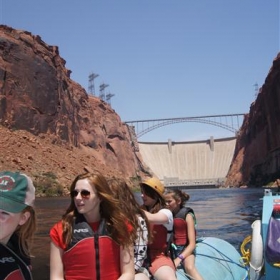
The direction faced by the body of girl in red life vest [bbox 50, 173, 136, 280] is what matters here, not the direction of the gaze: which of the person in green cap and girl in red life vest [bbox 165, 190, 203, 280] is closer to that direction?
the person in green cap

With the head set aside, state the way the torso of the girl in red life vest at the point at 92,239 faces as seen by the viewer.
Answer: toward the camera

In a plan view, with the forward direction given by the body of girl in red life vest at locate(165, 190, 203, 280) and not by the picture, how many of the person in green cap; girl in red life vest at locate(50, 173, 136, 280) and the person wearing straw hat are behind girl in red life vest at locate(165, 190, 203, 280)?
0

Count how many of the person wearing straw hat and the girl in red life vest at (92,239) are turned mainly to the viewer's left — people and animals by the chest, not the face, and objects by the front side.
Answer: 1

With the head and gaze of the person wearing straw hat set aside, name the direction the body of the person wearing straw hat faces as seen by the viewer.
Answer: to the viewer's left

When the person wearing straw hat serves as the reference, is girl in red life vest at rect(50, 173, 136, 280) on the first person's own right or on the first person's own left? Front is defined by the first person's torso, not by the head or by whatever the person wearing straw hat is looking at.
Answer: on the first person's own left

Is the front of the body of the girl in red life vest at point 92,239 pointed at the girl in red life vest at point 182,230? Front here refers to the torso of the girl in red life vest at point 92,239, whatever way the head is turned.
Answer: no

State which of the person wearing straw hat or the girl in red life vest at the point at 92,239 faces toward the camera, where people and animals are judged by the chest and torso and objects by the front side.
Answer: the girl in red life vest

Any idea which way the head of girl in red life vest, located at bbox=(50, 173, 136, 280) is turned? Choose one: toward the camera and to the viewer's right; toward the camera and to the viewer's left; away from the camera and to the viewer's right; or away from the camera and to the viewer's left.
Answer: toward the camera and to the viewer's left

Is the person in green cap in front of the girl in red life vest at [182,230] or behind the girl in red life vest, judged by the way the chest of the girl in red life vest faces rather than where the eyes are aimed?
in front

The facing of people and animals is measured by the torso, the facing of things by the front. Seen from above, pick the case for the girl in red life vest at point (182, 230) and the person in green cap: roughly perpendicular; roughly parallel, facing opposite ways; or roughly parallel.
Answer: roughly parallel
